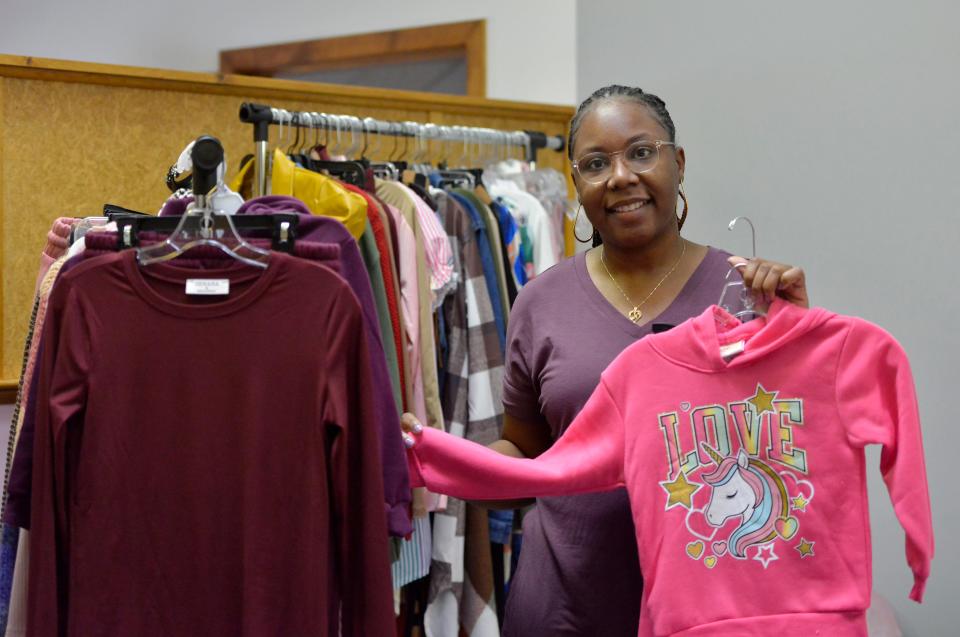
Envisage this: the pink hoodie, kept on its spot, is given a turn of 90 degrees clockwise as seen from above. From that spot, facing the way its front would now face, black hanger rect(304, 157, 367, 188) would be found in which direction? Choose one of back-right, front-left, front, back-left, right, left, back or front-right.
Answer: front-right

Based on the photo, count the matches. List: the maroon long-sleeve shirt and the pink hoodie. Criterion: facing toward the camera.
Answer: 2

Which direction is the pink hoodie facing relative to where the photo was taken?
toward the camera

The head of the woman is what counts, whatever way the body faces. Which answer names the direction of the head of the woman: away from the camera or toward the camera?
toward the camera

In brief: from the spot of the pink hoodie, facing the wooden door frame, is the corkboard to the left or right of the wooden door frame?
left

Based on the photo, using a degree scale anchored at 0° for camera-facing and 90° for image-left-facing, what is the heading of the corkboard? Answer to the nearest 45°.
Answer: approximately 315°

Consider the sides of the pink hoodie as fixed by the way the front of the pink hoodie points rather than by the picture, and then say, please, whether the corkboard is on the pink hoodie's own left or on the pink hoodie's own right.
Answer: on the pink hoodie's own right

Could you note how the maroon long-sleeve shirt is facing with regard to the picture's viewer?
facing the viewer

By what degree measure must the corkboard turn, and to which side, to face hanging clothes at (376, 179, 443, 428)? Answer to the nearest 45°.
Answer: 0° — it already faces it

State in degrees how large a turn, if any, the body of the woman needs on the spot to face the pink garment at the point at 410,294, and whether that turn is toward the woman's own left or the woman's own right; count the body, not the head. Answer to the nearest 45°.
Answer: approximately 135° to the woman's own right

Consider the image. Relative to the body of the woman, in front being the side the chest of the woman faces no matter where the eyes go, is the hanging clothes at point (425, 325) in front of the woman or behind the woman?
behind

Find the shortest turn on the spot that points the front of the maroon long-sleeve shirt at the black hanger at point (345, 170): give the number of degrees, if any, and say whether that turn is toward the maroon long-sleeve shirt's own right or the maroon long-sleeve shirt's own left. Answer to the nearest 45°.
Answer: approximately 180°
